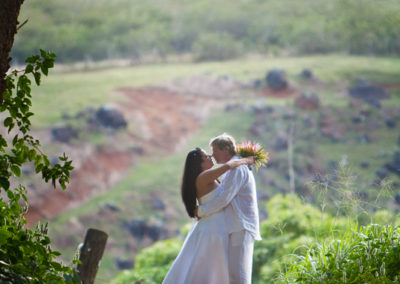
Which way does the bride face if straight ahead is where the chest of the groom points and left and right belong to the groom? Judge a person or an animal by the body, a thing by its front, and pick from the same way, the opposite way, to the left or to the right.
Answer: the opposite way

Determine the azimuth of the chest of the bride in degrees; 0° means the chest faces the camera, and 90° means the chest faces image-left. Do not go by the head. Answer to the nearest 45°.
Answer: approximately 270°

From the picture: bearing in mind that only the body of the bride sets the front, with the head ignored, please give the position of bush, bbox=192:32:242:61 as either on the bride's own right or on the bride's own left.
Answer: on the bride's own left

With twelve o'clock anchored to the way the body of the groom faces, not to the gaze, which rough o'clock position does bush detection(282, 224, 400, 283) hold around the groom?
The bush is roughly at 7 o'clock from the groom.

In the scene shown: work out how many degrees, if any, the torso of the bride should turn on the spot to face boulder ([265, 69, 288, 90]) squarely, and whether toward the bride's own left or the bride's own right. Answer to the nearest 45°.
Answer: approximately 90° to the bride's own left

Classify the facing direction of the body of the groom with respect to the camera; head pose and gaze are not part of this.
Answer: to the viewer's left

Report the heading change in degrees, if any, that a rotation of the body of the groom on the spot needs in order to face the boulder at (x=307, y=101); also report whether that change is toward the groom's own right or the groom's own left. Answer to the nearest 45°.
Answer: approximately 90° to the groom's own right

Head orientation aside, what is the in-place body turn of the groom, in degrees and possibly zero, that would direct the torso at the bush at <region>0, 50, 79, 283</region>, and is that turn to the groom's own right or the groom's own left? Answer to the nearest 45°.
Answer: approximately 45° to the groom's own left

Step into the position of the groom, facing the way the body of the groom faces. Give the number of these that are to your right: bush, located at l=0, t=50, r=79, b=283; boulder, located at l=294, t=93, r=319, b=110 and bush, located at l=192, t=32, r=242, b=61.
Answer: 2
